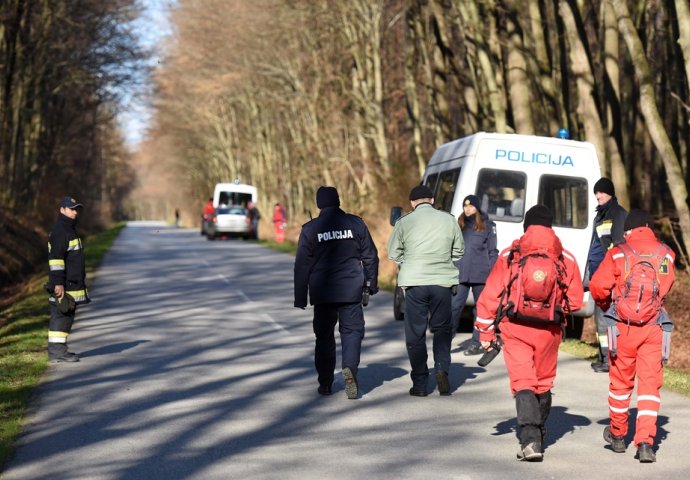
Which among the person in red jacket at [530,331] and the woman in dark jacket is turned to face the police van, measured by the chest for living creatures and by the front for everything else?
the person in red jacket

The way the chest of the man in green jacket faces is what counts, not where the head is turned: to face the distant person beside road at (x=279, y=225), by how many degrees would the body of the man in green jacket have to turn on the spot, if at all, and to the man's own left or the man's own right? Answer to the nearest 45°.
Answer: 0° — they already face them

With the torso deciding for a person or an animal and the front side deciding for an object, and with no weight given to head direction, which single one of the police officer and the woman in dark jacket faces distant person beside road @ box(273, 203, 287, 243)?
the police officer

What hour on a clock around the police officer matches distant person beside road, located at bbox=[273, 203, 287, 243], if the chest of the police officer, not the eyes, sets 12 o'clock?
The distant person beside road is roughly at 12 o'clock from the police officer.

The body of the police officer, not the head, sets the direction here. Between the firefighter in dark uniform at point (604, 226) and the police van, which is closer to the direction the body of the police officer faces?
the police van

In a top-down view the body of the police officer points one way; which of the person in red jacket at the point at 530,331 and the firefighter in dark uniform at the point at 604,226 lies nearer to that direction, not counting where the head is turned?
the firefighter in dark uniform

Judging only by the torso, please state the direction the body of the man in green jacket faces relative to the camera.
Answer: away from the camera

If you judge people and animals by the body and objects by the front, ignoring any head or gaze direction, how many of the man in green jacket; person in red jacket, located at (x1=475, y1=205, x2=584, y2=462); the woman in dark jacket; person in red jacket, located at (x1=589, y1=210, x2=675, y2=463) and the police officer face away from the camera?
4

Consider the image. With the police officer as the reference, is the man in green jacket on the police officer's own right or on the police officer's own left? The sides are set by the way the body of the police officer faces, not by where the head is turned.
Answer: on the police officer's own right

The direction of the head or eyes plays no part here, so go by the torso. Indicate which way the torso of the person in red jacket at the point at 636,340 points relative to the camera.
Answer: away from the camera

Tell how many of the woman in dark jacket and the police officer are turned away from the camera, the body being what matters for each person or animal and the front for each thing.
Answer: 1

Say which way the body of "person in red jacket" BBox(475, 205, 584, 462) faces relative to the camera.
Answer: away from the camera

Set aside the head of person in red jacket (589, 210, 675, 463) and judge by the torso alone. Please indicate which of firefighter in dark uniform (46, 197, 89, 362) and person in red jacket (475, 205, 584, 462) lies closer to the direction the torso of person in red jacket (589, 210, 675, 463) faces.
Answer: the firefighter in dark uniform

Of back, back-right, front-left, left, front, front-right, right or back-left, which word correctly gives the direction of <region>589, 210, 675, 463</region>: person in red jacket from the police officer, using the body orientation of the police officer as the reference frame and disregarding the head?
back-right

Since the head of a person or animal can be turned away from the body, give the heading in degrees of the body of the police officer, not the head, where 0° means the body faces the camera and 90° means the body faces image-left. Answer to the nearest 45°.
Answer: approximately 180°

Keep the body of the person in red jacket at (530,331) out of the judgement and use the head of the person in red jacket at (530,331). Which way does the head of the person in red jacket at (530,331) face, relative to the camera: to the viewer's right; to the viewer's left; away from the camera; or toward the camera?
away from the camera
